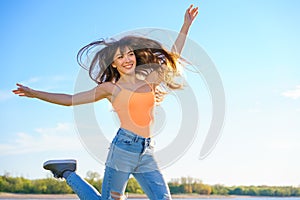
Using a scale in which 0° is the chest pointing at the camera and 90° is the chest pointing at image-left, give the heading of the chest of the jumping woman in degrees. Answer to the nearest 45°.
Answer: approximately 315°
